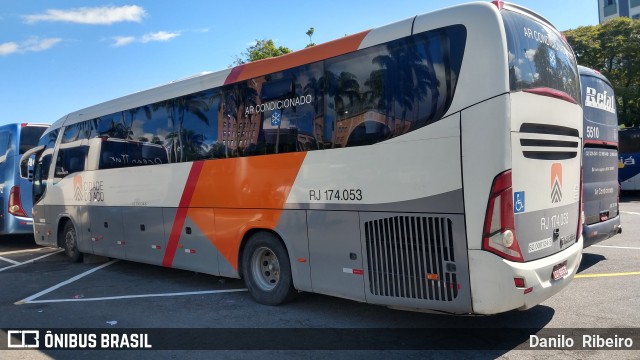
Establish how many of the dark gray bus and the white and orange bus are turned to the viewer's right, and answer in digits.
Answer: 0

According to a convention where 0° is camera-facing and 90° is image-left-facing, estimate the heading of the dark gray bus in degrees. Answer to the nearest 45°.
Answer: approximately 135°

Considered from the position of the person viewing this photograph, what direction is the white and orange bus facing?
facing away from the viewer and to the left of the viewer

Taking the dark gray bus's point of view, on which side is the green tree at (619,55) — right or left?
on its right

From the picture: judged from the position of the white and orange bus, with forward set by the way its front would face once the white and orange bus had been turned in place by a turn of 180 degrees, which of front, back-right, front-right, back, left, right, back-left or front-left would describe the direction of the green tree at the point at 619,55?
left

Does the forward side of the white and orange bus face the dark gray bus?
no

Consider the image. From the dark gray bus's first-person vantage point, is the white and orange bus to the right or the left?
on its left
